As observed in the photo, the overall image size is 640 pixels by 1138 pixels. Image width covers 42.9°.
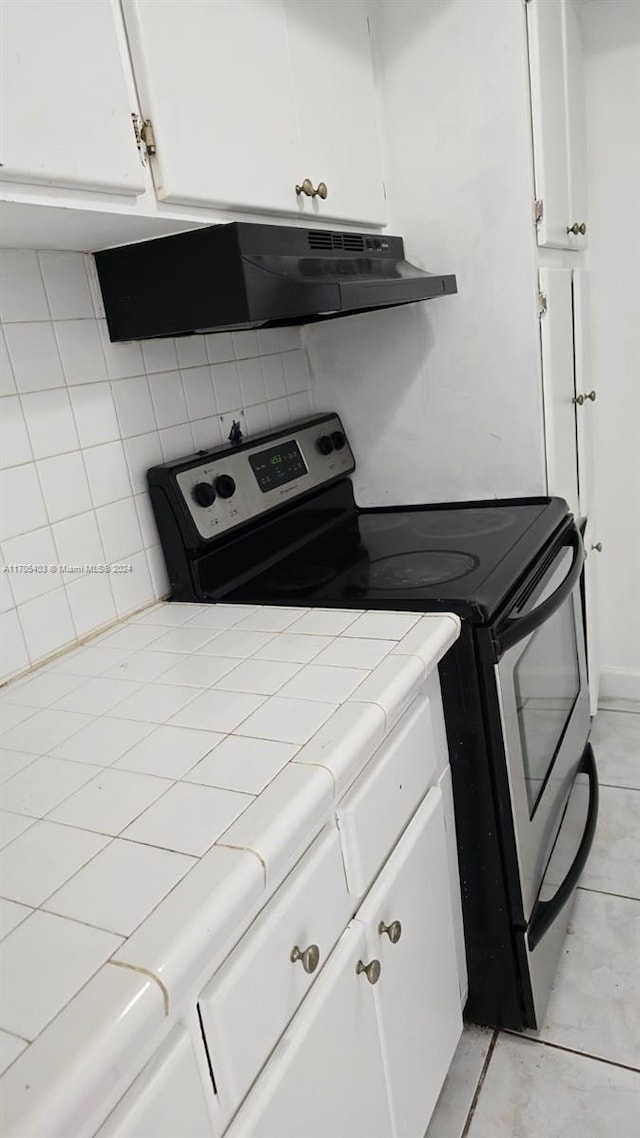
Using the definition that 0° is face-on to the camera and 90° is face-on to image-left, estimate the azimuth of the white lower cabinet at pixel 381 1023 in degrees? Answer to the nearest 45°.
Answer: approximately 315°

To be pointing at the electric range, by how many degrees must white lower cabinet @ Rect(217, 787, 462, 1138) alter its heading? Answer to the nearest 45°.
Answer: approximately 90° to its left

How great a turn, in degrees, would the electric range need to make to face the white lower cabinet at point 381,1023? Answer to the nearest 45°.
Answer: approximately 90° to its right

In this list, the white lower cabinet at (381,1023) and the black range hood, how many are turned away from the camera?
0

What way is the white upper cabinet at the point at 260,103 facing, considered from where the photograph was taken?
facing the viewer and to the right of the viewer
